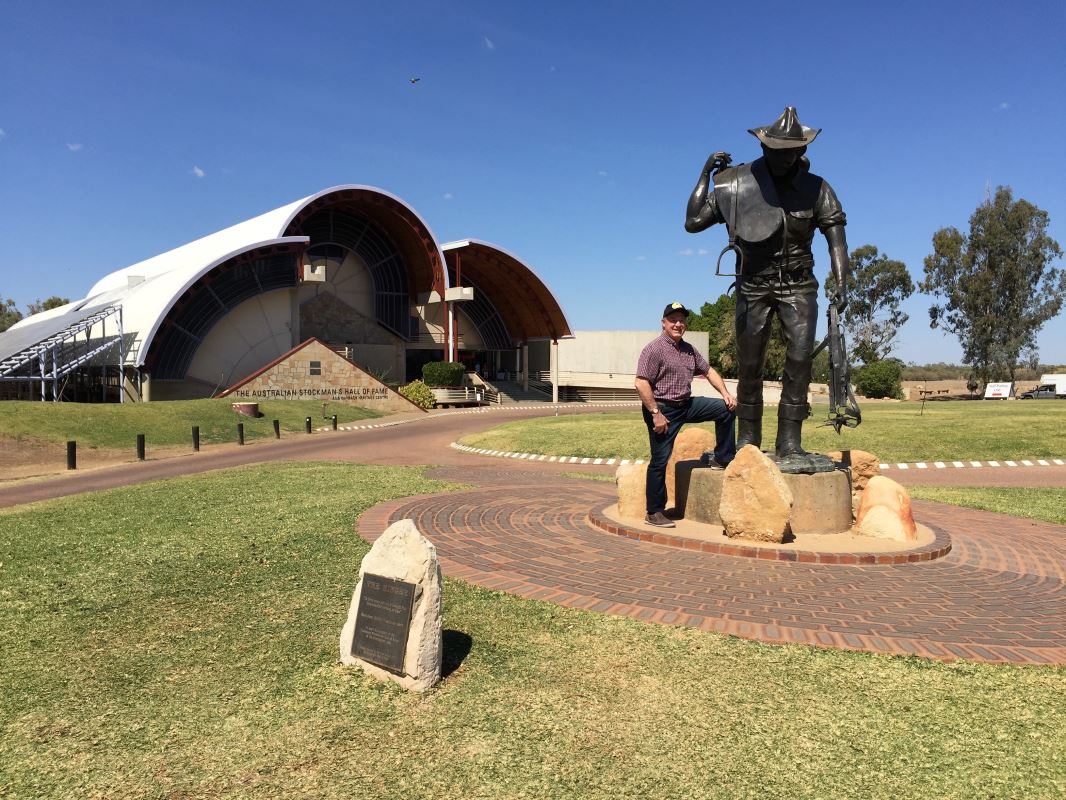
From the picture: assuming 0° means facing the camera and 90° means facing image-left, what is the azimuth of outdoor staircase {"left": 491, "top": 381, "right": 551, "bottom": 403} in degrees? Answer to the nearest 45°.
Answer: approximately 315°

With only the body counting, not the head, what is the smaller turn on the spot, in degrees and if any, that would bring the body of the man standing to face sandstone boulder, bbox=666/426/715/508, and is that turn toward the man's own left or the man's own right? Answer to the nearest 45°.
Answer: approximately 135° to the man's own left

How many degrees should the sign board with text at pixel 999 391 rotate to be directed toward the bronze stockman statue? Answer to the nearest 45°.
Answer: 0° — it already faces it

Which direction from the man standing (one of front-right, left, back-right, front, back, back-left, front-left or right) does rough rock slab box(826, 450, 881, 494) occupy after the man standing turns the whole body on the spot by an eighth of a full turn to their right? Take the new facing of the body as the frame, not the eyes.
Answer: back-left

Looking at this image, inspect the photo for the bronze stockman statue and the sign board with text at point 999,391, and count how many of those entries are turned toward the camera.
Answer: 2

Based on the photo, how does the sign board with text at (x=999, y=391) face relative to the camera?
toward the camera

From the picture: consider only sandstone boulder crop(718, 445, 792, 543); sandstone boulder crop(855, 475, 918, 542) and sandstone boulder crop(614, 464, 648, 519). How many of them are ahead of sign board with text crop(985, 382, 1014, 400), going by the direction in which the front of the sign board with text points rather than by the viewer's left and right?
3

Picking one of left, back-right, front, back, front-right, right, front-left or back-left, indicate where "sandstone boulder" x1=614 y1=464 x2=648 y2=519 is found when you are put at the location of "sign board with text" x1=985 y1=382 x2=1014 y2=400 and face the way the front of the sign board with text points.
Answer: front

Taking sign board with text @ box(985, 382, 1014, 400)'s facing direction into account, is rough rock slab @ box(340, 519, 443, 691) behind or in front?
in front

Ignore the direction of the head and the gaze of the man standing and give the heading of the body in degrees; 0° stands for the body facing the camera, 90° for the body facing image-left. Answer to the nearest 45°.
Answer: approximately 315°
